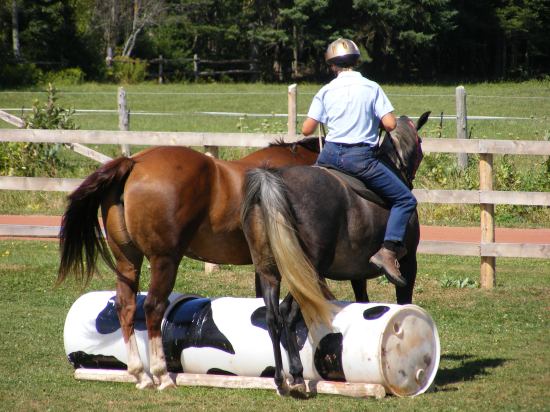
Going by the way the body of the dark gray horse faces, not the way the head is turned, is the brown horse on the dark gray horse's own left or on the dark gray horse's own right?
on the dark gray horse's own left

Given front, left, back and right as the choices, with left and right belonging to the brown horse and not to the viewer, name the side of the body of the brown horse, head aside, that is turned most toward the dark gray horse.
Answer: right

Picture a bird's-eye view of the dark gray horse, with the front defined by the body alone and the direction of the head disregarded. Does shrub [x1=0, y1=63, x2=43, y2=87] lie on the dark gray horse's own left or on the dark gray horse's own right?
on the dark gray horse's own left

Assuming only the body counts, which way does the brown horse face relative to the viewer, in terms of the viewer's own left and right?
facing away from the viewer and to the right of the viewer

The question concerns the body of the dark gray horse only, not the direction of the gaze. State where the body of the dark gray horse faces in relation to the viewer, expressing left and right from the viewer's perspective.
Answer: facing away from the viewer and to the right of the viewer

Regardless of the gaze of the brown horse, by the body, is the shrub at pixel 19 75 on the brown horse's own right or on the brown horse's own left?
on the brown horse's own left

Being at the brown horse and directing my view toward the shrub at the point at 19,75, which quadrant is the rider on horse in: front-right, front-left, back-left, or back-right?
back-right

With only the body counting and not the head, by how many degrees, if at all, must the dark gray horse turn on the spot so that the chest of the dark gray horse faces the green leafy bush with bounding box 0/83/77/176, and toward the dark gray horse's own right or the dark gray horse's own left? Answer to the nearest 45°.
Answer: approximately 90° to the dark gray horse's own left

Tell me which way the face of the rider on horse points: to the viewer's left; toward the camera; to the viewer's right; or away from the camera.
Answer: away from the camera

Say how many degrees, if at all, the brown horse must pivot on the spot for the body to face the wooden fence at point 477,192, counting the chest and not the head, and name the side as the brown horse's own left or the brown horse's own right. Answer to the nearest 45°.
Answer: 0° — it already faces it

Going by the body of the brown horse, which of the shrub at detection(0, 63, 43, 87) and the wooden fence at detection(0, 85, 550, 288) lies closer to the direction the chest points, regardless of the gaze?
the wooden fence
